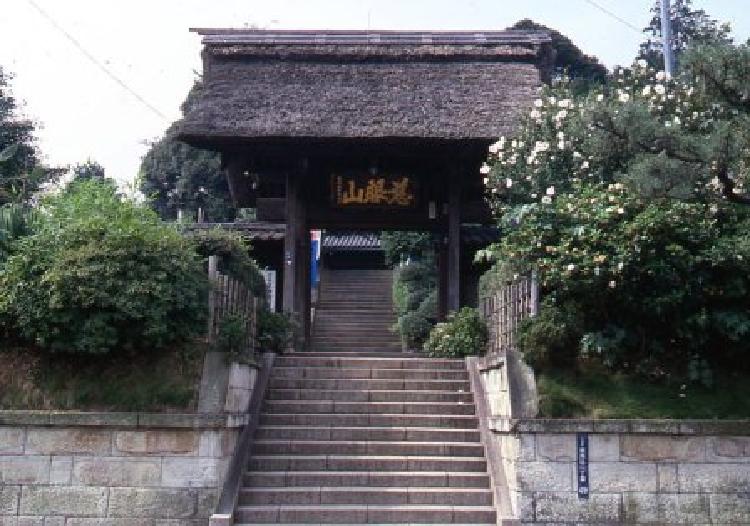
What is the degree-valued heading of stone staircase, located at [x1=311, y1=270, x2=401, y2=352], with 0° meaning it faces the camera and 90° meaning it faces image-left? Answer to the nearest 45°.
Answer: approximately 0°

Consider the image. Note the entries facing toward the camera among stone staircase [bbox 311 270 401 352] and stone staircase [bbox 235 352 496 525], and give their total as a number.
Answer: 2

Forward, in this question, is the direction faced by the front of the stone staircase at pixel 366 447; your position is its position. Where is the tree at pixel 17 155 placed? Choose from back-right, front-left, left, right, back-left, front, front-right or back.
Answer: back-right

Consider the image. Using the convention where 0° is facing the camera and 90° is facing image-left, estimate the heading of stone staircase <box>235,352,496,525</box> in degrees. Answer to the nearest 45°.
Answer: approximately 0°

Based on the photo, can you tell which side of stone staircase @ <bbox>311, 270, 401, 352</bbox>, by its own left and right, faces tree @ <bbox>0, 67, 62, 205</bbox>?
right

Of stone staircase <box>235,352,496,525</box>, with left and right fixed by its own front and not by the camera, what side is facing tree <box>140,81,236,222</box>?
back

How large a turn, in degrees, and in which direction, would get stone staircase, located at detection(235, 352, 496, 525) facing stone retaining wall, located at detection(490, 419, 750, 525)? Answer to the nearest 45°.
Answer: approximately 45° to its left

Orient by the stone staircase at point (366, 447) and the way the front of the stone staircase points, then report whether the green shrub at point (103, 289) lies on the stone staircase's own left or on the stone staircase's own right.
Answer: on the stone staircase's own right

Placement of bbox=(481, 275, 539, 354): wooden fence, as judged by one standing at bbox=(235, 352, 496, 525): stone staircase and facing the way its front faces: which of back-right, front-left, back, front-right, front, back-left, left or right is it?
left

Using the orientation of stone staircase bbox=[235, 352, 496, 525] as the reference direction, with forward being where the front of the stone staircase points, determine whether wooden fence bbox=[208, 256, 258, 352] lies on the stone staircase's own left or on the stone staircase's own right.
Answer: on the stone staircase's own right

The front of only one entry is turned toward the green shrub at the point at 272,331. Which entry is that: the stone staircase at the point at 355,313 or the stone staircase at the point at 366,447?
the stone staircase at the point at 355,313

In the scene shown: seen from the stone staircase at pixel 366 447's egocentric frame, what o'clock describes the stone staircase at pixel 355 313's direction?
the stone staircase at pixel 355 313 is roughly at 6 o'clock from the stone staircase at pixel 366 447.

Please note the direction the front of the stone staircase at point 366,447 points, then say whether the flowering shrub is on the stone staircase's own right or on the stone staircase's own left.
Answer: on the stone staircase's own left
